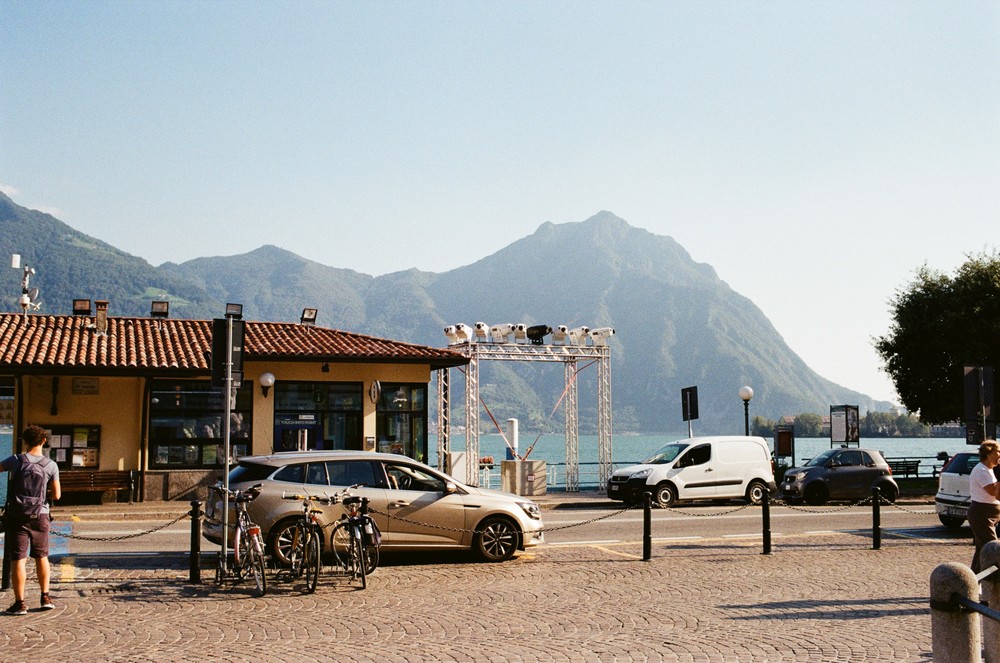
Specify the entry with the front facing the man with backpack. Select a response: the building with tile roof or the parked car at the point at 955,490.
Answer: the building with tile roof

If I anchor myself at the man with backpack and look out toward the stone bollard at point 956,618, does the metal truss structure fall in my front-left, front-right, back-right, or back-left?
back-left

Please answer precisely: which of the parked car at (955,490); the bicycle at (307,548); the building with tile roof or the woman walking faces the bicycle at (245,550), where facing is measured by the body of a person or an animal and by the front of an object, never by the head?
the building with tile roof

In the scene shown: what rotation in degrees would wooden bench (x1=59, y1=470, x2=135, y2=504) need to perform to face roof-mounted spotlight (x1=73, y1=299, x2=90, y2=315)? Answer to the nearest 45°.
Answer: approximately 180°

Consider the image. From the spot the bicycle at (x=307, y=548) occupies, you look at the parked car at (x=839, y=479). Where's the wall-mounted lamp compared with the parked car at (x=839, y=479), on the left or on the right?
left

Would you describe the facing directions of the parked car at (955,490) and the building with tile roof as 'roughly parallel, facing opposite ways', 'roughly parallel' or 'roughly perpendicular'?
roughly perpendicular

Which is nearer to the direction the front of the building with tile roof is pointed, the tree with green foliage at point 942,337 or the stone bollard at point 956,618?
the stone bollard
